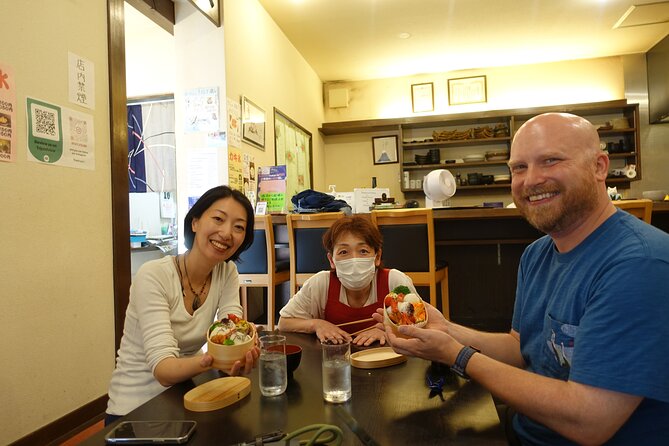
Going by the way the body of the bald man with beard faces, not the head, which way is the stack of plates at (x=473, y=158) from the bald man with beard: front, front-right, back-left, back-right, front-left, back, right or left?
back-right

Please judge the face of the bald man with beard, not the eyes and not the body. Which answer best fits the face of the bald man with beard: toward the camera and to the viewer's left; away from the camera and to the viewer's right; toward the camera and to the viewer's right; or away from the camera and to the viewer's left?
toward the camera and to the viewer's left

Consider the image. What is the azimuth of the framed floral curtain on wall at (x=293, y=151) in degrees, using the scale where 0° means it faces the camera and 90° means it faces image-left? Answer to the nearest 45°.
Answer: approximately 315°

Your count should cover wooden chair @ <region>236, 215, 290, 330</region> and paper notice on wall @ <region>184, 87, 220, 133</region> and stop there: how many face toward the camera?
1

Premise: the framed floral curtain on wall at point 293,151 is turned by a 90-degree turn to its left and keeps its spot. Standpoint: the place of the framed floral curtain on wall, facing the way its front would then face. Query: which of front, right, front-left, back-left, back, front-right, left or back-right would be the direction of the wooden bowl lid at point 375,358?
back-right

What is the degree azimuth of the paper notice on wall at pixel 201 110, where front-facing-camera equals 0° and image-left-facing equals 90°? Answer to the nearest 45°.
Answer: approximately 0°

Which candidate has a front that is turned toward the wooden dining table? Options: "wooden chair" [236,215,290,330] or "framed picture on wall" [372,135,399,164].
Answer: the framed picture on wall

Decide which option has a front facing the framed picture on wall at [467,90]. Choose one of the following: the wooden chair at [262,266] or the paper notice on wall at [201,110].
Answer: the wooden chair

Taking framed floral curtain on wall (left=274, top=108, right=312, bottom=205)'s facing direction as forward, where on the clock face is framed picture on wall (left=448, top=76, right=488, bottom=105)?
The framed picture on wall is roughly at 10 o'clock from the framed floral curtain on wall.

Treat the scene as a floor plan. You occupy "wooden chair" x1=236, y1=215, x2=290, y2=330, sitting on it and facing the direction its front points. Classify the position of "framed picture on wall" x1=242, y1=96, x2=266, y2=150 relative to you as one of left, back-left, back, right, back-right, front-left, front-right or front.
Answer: front-left

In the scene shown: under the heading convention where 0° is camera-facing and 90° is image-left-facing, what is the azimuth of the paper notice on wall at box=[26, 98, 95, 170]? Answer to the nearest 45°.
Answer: approximately 315°

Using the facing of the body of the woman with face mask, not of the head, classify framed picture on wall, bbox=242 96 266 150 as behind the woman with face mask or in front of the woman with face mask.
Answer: behind
